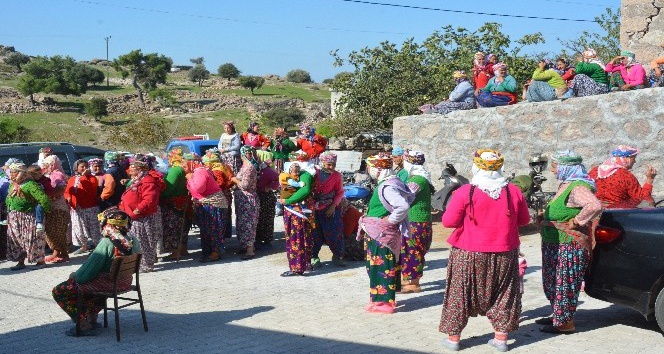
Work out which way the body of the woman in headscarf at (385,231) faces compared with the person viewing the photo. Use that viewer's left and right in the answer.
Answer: facing to the left of the viewer

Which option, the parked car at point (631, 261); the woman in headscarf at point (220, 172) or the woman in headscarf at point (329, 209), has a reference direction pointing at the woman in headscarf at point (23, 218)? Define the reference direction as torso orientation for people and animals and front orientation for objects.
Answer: the woman in headscarf at point (220, 172)

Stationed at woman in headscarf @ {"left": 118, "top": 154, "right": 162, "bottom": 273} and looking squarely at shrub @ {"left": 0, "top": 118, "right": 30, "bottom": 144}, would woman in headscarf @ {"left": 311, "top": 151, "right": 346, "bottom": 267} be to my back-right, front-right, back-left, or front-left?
back-right

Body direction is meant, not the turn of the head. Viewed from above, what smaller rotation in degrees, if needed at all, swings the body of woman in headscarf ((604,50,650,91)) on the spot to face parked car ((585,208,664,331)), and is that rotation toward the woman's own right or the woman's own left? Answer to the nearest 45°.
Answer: approximately 45° to the woman's own left

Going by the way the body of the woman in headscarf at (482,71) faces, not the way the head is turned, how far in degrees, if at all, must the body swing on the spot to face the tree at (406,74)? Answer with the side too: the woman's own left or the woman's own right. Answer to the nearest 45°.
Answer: approximately 135° to the woman's own right

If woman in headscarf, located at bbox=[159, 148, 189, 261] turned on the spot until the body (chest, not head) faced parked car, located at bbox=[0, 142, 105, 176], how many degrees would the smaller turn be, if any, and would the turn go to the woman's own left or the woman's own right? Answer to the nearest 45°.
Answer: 0° — they already face it

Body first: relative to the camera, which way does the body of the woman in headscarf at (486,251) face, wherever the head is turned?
away from the camera

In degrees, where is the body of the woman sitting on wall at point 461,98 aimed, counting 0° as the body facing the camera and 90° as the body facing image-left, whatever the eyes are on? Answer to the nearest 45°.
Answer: approximately 90°

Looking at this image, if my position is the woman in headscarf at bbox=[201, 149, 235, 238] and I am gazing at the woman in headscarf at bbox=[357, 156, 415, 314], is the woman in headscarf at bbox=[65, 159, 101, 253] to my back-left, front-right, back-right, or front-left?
back-right
